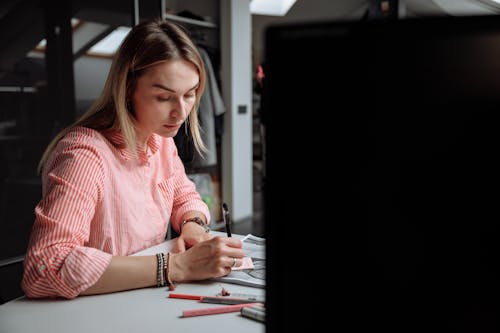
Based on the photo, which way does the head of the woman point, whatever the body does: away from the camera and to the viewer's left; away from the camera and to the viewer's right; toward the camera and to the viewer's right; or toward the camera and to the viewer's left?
toward the camera and to the viewer's right

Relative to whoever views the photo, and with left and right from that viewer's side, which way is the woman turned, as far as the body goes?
facing the viewer and to the right of the viewer

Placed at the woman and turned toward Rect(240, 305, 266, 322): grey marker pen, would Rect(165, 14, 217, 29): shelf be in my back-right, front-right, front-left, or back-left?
back-left

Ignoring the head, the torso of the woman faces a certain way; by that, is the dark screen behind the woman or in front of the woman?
in front

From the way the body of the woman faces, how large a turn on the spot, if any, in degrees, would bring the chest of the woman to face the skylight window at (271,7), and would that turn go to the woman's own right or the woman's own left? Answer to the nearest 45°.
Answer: approximately 135° to the woman's own left

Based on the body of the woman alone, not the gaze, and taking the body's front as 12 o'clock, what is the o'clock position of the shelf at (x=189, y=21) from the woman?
The shelf is roughly at 8 o'clock from the woman.
